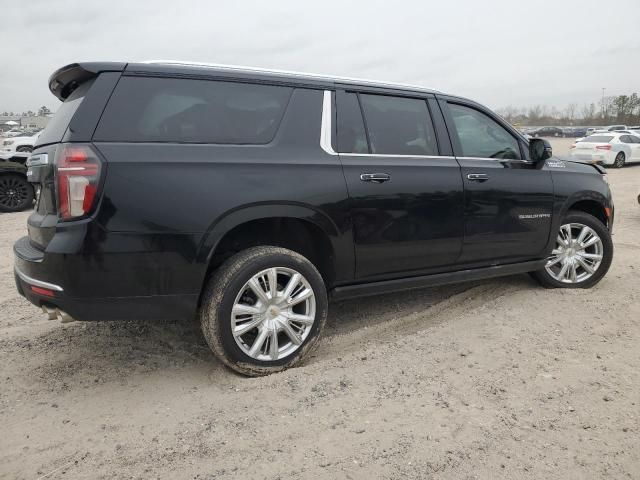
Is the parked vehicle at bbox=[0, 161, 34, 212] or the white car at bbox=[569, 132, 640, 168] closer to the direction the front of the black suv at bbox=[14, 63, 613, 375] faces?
the white car

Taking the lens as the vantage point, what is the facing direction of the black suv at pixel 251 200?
facing away from the viewer and to the right of the viewer

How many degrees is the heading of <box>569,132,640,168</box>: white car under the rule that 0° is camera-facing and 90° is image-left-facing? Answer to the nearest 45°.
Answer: approximately 225°
